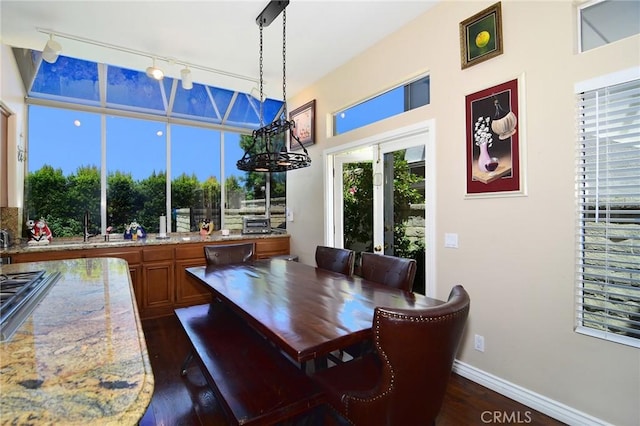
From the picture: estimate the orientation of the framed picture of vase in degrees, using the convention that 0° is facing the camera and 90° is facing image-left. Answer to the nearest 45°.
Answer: approximately 45°

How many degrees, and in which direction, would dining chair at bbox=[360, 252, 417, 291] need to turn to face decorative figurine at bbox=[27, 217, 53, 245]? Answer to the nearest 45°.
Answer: approximately 45° to its right

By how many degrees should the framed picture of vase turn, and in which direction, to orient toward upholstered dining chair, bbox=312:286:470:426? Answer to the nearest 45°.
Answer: approximately 45° to its left

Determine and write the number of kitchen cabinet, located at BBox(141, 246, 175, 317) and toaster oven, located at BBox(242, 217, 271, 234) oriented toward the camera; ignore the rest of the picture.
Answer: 2

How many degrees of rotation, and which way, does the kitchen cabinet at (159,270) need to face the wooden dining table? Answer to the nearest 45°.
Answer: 0° — it already faces it

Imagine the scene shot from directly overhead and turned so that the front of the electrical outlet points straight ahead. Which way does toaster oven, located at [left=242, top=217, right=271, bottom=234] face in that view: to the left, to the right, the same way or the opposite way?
to the left

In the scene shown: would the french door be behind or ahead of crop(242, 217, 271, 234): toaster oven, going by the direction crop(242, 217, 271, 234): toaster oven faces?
ahead

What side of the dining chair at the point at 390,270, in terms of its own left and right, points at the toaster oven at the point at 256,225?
right

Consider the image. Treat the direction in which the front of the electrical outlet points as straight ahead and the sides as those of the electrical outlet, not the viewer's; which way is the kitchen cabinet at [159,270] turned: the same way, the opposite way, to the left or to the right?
to the left

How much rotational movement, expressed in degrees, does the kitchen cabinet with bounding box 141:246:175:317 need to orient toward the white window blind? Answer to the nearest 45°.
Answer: approximately 45° to its left

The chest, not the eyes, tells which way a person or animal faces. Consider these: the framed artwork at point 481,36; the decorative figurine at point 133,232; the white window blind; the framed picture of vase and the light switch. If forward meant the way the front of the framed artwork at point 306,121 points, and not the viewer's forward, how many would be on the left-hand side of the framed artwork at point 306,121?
4

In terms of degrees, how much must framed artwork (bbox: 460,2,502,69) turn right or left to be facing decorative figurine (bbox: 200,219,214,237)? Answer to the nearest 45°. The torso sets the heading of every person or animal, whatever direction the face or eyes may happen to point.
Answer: approximately 45° to its right

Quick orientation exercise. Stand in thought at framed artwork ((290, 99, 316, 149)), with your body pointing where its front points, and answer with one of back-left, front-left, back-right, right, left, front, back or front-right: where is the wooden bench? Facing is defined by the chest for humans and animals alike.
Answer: front-left

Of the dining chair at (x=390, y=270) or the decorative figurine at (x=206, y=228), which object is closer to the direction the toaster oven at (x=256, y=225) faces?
the dining chair
